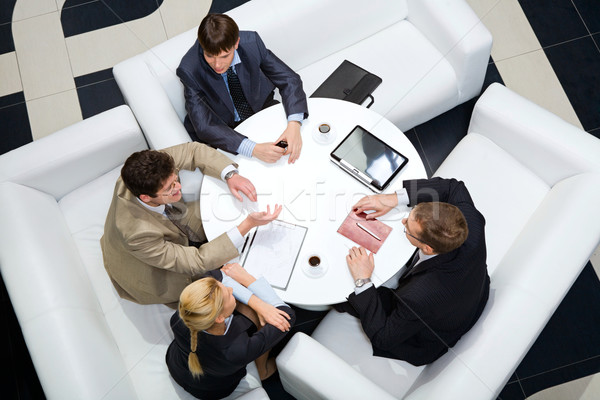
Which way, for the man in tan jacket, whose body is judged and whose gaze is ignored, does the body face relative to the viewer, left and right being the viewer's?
facing to the right of the viewer

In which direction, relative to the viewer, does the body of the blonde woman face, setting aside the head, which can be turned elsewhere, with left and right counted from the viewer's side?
facing away from the viewer and to the right of the viewer

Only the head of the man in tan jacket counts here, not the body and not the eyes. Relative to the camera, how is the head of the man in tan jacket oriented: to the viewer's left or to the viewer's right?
to the viewer's right

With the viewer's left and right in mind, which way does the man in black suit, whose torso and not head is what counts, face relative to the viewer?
facing away from the viewer and to the left of the viewer

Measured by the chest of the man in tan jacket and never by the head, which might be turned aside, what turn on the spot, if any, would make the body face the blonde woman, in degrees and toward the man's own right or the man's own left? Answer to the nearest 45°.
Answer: approximately 45° to the man's own right

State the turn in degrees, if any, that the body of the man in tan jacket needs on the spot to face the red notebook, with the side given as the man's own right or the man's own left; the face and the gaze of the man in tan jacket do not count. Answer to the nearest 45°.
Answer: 0° — they already face it
